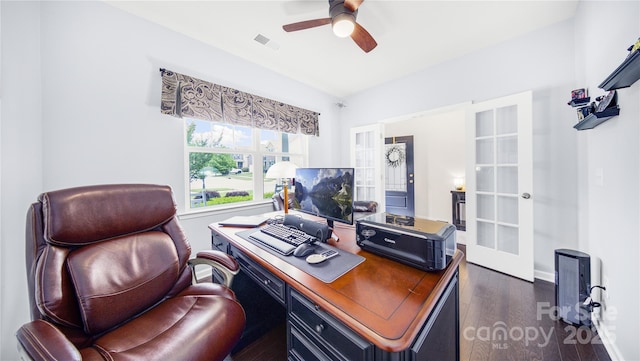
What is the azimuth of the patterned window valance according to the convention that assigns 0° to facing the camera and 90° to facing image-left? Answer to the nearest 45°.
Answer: approximately 315°

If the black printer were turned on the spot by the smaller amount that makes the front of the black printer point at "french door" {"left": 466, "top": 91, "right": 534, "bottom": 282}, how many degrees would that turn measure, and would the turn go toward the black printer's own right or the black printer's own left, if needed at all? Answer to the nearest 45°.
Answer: approximately 180°

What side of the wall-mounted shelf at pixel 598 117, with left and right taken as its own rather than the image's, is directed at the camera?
left

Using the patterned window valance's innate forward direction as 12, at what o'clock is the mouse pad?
The mouse pad is roughly at 1 o'clock from the patterned window valance.

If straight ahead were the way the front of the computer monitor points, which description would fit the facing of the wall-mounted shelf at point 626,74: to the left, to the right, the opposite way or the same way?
to the right

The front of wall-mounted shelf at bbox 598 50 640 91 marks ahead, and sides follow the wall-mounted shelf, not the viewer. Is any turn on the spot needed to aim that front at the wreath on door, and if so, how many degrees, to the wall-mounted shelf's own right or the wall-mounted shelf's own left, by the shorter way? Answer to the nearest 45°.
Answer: approximately 45° to the wall-mounted shelf's own right

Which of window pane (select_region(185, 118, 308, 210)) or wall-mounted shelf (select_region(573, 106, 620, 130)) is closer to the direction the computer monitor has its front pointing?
the window pane

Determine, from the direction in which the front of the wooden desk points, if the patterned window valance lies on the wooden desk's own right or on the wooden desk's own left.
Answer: on the wooden desk's own right

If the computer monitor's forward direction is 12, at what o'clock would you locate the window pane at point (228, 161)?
The window pane is roughly at 3 o'clock from the computer monitor.

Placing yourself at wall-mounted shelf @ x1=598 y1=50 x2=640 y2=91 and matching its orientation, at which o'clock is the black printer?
The black printer is roughly at 10 o'clock from the wall-mounted shelf.
